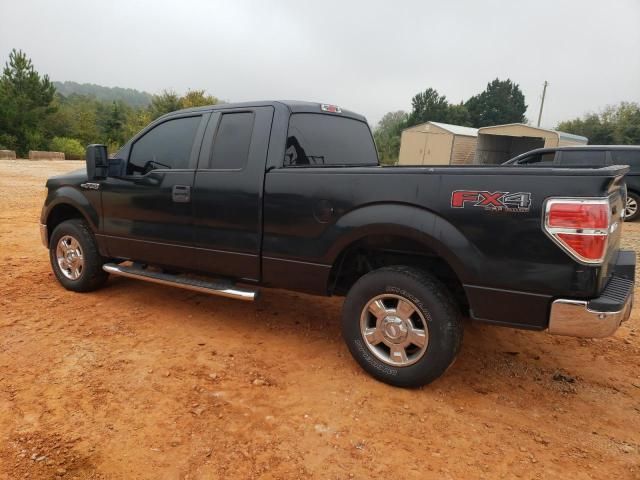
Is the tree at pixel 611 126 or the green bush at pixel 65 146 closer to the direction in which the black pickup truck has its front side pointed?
the green bush

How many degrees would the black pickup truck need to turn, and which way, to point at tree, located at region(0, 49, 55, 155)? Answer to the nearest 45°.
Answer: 0° — it already faces it

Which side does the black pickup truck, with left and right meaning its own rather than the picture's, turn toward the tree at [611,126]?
right

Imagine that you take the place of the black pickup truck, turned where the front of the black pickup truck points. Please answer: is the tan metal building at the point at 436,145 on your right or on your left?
on your right

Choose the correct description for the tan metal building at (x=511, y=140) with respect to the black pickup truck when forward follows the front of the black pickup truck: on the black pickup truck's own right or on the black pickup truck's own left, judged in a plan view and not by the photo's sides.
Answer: on the black pickup truck's own right

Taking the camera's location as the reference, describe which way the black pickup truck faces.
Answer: facing away from the viewer and to the left of the viewer

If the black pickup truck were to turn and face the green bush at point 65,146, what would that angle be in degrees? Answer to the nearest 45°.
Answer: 0° — it already faces it
